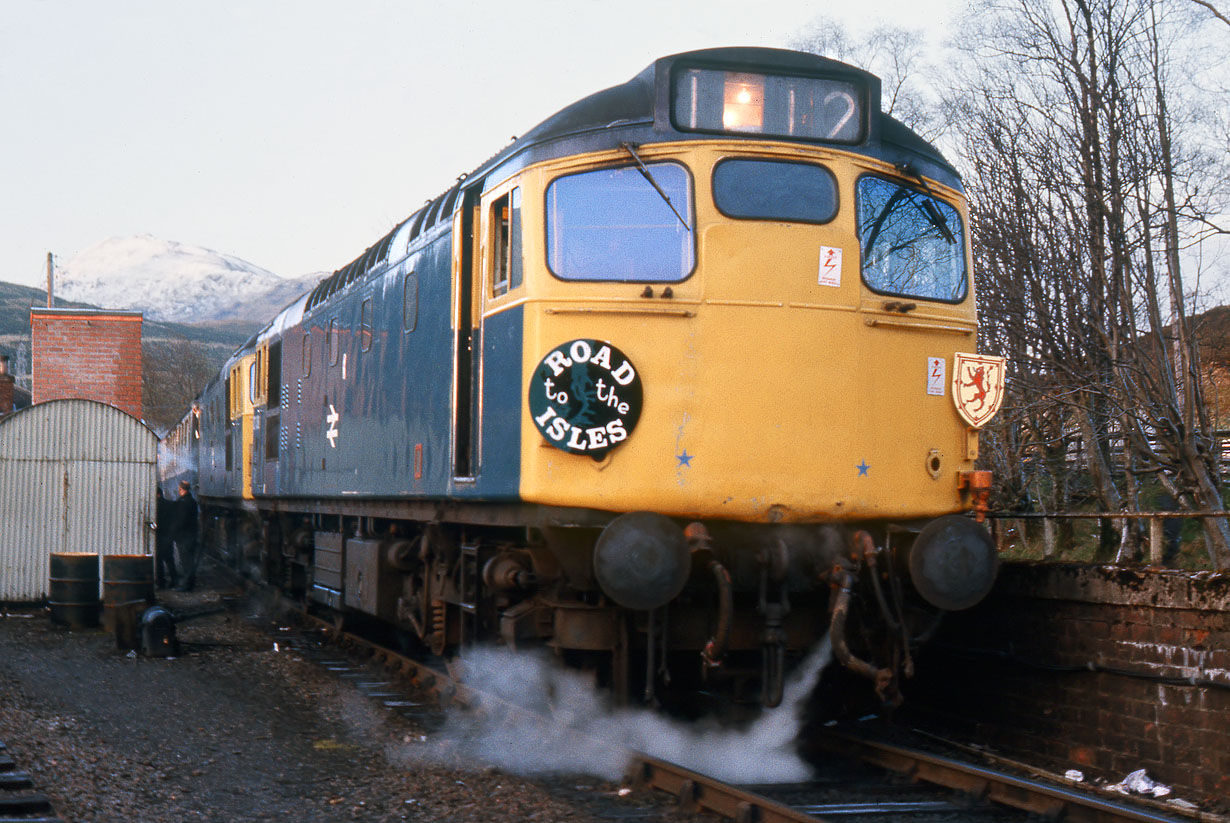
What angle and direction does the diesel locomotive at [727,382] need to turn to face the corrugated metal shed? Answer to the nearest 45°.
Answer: approximately 180°

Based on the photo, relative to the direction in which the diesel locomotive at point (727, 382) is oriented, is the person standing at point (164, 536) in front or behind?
behind

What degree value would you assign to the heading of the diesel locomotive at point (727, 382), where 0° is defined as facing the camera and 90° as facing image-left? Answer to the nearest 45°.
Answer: approximately 315°
